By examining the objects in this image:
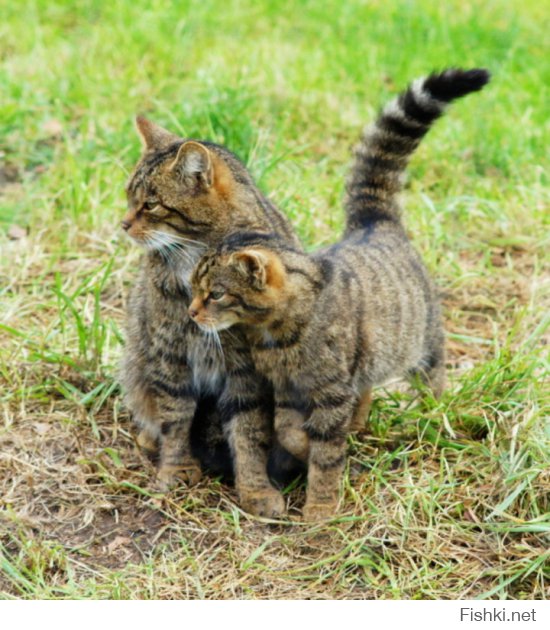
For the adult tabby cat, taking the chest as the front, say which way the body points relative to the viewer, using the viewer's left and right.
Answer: facing the viewer and to the left of the viewer

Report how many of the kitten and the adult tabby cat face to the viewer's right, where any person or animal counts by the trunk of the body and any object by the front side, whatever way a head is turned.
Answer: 0

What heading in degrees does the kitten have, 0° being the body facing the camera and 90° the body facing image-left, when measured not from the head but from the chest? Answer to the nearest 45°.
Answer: approximately 45°

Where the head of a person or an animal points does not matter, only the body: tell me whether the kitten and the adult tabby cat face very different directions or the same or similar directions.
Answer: same or similar directions

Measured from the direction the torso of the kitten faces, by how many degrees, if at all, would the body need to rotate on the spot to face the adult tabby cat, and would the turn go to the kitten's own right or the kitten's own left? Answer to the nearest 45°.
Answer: approximately 45° to the kitten's own right

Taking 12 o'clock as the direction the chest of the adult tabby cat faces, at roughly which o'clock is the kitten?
The kitten is roughly at 8 o'clock from the adult tabby cat.
